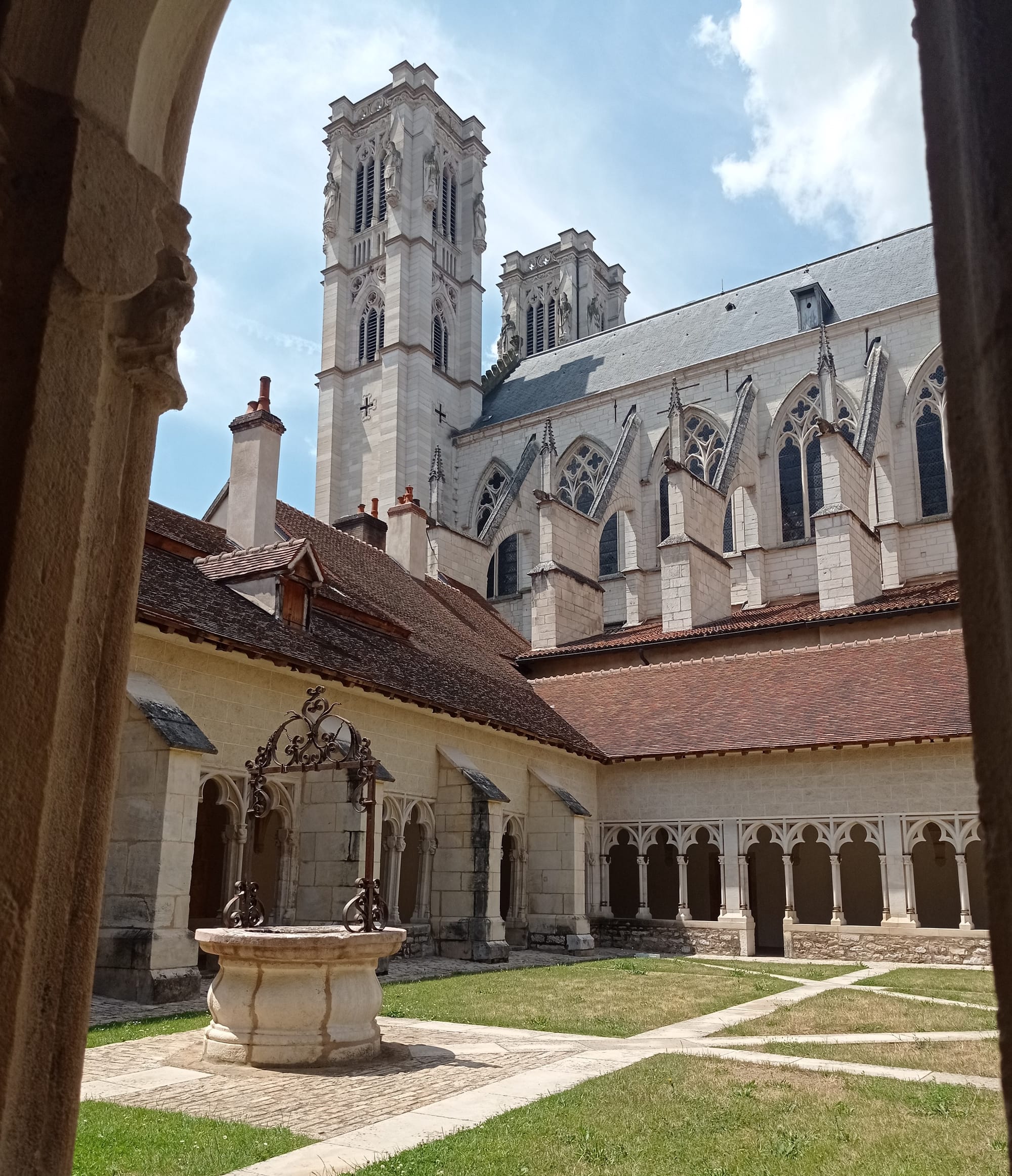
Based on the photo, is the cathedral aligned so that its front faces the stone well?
no

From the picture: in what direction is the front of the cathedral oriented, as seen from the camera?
facing away from the viewer and to the left of the viewer
